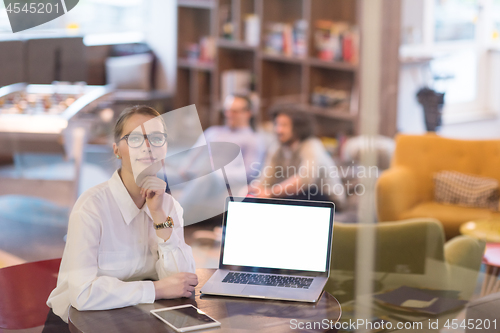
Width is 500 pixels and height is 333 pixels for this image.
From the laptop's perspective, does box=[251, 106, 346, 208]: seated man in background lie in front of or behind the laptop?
behind

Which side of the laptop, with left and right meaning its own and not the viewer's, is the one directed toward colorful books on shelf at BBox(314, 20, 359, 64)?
back

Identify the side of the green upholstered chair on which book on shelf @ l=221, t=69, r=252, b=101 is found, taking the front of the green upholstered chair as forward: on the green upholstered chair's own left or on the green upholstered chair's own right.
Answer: on the green upholstered chair's own left

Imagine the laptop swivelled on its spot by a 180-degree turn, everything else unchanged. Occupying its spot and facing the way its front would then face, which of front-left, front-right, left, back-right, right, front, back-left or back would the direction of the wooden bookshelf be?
front

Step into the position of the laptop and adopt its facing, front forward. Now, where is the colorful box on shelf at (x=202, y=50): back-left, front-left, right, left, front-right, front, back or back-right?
back

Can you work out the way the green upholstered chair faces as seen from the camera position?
facing away from the viewer and to the right of the viewer

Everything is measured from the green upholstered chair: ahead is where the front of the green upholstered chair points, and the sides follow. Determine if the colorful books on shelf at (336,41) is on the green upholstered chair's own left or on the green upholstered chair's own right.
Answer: on the green upholstered chair's own left

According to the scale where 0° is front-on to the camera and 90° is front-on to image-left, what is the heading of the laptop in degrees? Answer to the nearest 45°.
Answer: approximately 0°
